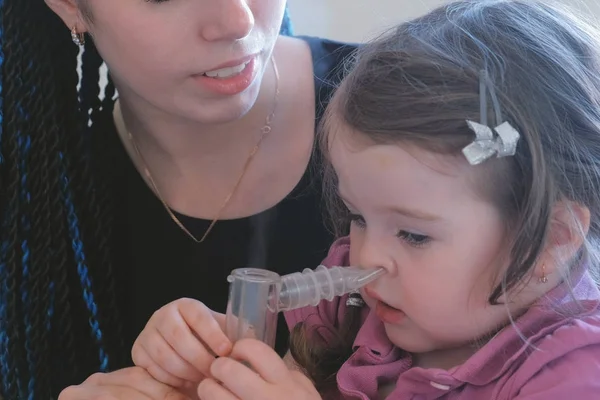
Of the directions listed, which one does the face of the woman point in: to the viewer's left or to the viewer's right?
to the viewer's right

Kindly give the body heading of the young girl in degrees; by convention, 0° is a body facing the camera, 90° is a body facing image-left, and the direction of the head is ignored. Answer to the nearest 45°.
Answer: approximately 45°

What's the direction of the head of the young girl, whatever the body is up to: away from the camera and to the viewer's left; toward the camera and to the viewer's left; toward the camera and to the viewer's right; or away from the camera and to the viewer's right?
toward the camera and to the viewer's left

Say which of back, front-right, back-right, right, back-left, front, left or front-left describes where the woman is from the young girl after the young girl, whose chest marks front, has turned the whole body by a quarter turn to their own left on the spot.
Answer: back
